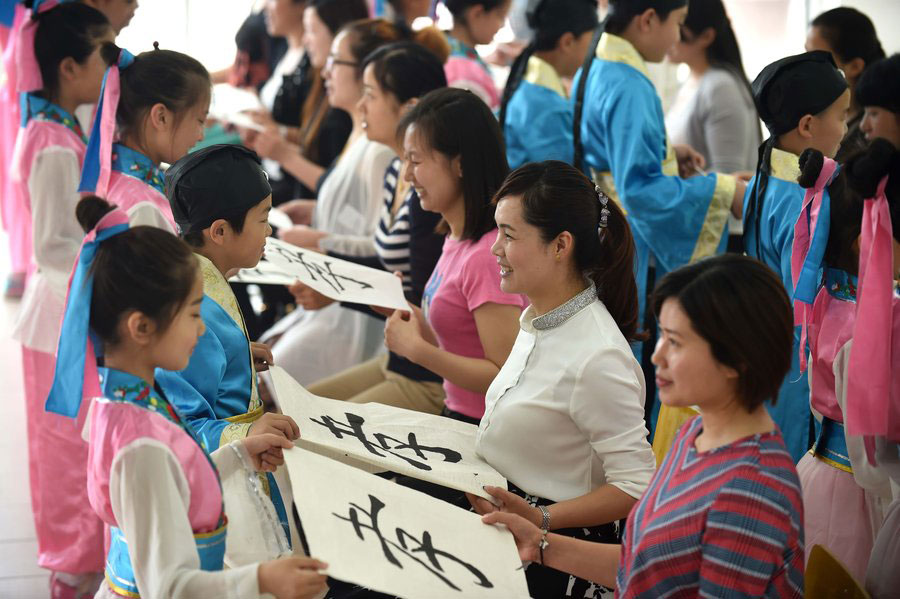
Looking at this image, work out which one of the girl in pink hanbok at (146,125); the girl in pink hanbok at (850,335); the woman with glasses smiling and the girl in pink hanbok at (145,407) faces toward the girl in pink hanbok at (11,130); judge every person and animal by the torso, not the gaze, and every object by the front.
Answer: the woman with glasses smiling

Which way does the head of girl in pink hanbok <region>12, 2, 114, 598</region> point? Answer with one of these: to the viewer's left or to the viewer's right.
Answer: to the viewer's right

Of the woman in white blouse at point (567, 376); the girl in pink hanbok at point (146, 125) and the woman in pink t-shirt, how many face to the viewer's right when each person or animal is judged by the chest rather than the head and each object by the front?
1

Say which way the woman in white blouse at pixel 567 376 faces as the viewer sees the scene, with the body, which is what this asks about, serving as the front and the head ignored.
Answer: to the viewer's left

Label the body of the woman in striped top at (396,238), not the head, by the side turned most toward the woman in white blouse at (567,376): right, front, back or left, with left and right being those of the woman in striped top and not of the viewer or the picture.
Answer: left

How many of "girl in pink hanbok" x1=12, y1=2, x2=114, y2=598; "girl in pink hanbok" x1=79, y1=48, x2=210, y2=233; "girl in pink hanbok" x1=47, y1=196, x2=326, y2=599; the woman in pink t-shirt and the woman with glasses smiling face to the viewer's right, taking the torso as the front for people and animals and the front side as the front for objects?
3

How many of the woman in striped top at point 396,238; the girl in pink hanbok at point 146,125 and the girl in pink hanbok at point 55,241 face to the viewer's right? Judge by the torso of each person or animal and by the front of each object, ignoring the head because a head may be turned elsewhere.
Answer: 2

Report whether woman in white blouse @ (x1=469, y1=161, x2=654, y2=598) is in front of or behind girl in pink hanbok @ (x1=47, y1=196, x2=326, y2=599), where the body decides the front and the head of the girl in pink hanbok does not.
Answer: in front

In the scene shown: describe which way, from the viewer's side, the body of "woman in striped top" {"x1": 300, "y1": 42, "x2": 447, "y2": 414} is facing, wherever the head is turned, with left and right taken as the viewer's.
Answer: facing to the left of the viewer

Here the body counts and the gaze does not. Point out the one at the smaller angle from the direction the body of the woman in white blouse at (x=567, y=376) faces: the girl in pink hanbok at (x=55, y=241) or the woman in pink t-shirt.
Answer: the girl in pink hanbok

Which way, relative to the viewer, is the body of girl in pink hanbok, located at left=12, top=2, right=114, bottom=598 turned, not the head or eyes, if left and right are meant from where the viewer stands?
facing to the right of the viewer

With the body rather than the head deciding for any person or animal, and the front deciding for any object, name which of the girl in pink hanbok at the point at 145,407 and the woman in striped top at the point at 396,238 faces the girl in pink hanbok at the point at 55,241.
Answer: the woman in striped top

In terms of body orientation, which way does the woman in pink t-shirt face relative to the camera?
to the viewer's left

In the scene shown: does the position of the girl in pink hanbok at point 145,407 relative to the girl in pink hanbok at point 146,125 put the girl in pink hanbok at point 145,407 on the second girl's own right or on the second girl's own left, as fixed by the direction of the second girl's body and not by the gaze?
on the second girl's own right
